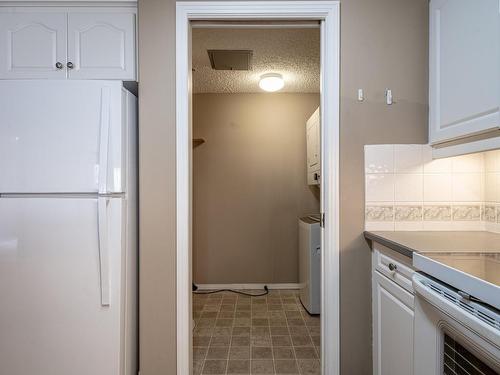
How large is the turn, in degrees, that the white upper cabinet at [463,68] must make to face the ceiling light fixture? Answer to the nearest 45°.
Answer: approximately 90° to its right

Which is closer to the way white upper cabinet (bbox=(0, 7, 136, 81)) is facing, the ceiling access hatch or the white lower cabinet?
the white lower cabinet

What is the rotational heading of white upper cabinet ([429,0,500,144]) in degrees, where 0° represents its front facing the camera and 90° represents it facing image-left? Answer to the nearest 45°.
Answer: approximately 45°

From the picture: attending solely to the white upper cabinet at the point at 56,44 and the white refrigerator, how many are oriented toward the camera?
2

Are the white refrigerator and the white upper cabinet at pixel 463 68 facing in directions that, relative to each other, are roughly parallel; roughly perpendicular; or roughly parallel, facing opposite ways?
roughly perpendicular

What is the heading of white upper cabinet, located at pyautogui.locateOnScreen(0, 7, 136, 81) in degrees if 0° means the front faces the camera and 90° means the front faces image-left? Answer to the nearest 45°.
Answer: approximately 0°

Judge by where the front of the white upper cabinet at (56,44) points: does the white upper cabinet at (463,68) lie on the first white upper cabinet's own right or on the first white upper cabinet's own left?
on the first white upper cabinet's own left

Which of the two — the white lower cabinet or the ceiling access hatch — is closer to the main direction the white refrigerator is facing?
the white lower cabinet

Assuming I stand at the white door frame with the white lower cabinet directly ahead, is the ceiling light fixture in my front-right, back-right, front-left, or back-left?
back-left
